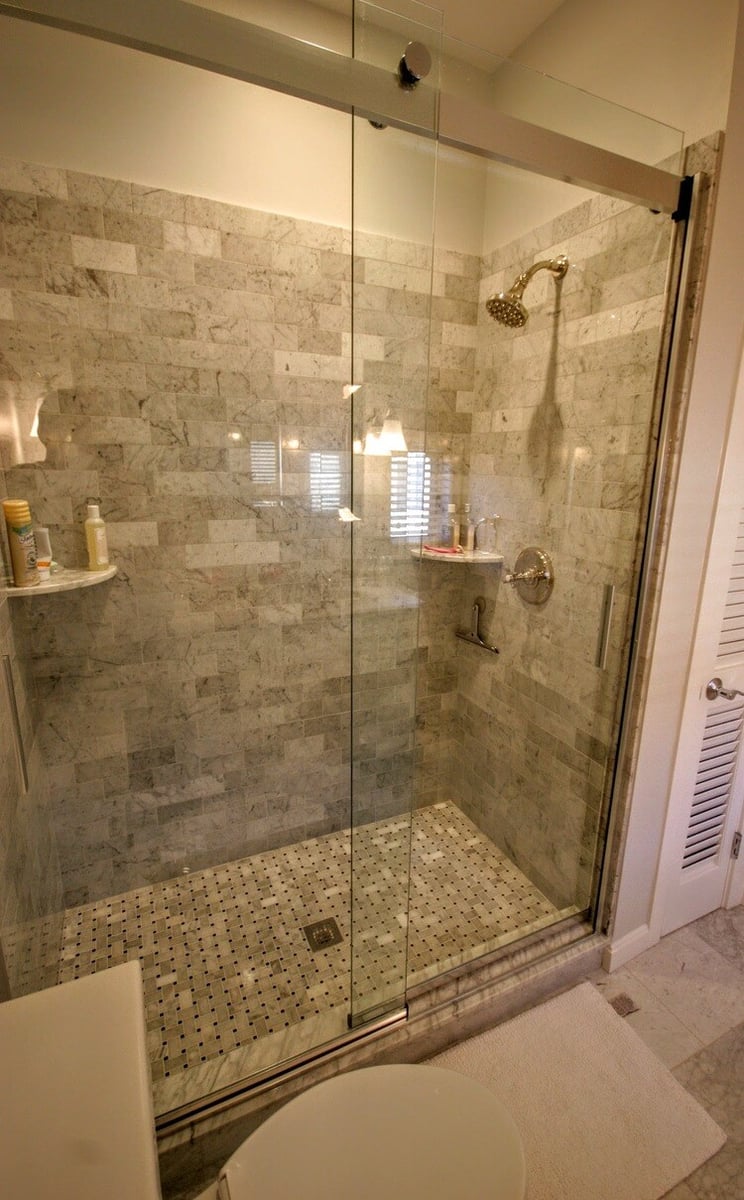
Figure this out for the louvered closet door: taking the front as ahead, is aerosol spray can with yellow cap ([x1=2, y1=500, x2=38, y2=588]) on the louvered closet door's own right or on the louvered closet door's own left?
on the louvered closet door's own right

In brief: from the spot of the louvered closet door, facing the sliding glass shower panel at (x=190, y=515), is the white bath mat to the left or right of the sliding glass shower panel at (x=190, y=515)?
left
